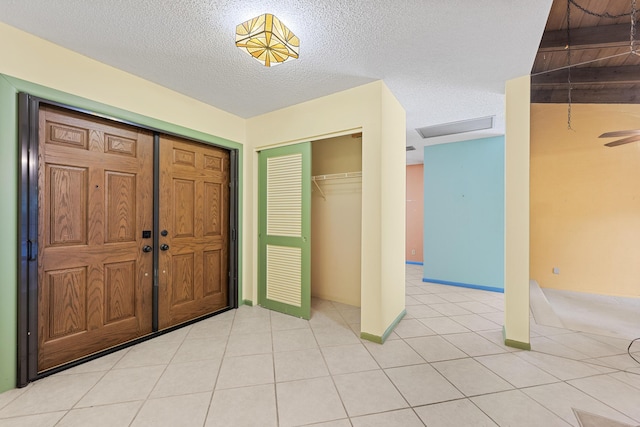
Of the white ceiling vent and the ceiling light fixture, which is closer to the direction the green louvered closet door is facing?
the ceiling light fixture

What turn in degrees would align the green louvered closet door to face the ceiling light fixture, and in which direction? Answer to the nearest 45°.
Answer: approximately 45° to its left

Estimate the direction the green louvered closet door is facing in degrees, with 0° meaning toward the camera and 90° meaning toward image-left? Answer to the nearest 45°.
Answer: approximately 45°

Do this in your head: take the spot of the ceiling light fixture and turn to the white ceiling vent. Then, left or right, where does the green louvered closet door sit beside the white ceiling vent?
left

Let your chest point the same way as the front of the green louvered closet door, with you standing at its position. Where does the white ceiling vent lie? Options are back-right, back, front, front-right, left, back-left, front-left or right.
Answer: back-left

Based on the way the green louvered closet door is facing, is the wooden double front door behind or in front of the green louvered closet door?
in front
